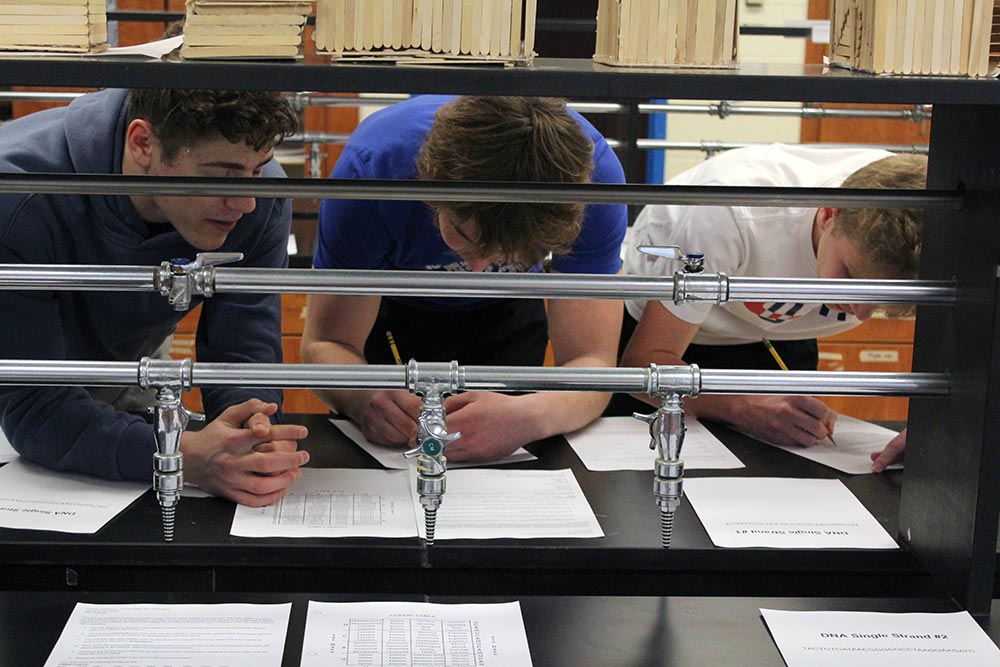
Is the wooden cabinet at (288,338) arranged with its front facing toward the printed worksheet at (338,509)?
yes

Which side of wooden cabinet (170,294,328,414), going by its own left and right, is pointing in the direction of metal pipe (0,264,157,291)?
front

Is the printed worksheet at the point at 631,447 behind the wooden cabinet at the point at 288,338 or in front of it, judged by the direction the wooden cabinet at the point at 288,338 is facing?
in front

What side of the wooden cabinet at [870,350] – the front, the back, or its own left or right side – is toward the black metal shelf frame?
front

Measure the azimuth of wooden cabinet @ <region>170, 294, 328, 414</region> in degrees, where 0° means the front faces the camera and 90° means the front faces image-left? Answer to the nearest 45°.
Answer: approximately 0°

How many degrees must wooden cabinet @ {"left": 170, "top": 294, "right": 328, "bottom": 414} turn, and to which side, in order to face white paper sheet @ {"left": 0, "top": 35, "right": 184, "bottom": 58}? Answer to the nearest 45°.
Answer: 0° — it already faces it

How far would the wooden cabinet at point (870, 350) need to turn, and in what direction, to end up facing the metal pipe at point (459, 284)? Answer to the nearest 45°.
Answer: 0° — it already faces it

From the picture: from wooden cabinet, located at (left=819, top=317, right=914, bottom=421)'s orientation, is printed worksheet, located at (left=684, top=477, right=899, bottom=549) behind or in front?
in front

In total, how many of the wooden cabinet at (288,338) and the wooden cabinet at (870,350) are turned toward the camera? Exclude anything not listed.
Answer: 2

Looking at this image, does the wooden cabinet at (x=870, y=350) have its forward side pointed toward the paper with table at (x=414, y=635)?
yes

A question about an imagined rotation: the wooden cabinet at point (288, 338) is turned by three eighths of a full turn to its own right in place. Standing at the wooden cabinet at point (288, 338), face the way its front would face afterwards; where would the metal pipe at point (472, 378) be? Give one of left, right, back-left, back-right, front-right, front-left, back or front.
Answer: back-left

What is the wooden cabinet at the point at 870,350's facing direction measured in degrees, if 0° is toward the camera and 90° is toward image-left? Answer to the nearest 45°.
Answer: approximately 0°
